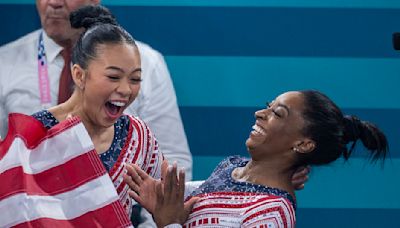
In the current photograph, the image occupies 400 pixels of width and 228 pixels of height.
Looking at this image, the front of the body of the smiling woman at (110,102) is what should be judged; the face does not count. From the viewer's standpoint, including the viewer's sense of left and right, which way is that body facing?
facing the viewer and to the right of the viewer

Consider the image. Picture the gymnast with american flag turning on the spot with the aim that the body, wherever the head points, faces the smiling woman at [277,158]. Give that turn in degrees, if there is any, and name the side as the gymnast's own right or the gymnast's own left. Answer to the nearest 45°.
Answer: approximately 45° to the gymnast's own left

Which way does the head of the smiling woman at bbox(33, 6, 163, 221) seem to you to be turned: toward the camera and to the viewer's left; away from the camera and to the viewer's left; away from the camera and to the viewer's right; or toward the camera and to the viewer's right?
toward the camera and to the viewer's right

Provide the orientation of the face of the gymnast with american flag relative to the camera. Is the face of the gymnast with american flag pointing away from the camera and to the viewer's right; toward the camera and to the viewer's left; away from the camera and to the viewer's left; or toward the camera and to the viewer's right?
toward the camera and to the viewer's right

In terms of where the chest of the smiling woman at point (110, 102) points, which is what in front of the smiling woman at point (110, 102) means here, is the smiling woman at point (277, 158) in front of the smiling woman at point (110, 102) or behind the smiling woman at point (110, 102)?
in front

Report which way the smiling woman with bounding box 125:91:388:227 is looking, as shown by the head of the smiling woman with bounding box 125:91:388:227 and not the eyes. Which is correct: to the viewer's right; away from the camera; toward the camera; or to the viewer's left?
to the viewer's left
